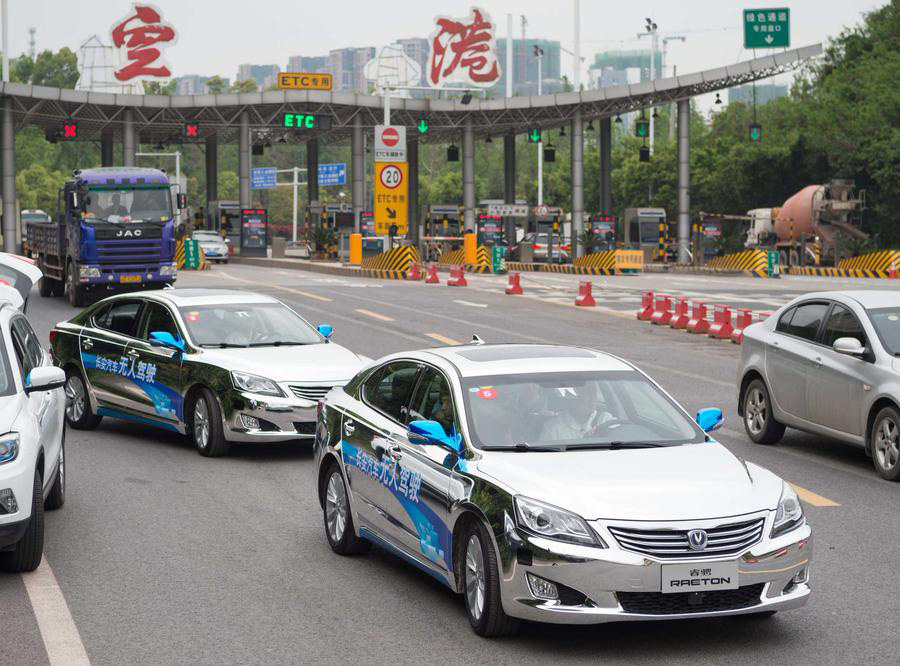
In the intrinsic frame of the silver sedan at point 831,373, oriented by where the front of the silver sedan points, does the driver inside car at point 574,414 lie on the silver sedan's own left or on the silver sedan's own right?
on the silver sedan's own right

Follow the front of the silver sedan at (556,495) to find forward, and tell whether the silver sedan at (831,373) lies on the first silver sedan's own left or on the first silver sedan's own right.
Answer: on the first silver sedan's own left

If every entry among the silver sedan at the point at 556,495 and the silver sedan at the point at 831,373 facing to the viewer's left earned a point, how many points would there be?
0

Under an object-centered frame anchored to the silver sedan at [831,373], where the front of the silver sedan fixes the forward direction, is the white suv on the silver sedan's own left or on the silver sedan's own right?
on the silver sedan's own right

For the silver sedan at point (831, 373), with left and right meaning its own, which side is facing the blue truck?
back

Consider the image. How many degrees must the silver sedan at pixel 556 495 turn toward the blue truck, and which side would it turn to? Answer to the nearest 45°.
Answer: approximately 135° to its left

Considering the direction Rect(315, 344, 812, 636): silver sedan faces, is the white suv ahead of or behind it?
behind

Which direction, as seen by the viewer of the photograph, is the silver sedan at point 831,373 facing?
facing the viewer and to the right of the viewer
